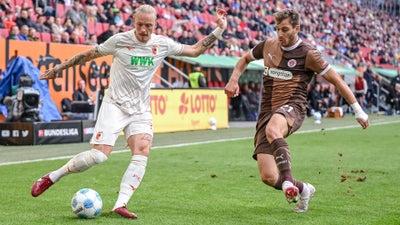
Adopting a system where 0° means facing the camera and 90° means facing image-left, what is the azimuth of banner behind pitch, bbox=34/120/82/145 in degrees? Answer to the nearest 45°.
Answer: approximately 0°

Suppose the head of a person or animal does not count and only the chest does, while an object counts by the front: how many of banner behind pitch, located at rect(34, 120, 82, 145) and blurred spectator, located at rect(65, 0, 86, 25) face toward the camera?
2

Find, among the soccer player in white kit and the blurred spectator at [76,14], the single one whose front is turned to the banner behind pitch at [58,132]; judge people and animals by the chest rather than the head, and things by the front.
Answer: the blurred spectator

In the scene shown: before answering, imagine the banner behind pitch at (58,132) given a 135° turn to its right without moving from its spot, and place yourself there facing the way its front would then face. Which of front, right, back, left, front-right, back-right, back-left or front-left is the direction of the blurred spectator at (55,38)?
front-right

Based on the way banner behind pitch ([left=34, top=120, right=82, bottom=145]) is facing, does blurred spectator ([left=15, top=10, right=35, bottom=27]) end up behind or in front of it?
behind

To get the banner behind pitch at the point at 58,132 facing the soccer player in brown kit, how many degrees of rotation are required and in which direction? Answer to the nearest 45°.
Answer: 0° — it already faces them

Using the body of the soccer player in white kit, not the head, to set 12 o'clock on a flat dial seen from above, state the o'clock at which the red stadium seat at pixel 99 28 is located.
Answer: The red stadium seat is roughly at 6 o'clock from the soccer player in white kit.

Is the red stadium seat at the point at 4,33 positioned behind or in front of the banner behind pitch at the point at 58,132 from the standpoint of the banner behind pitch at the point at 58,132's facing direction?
behind
